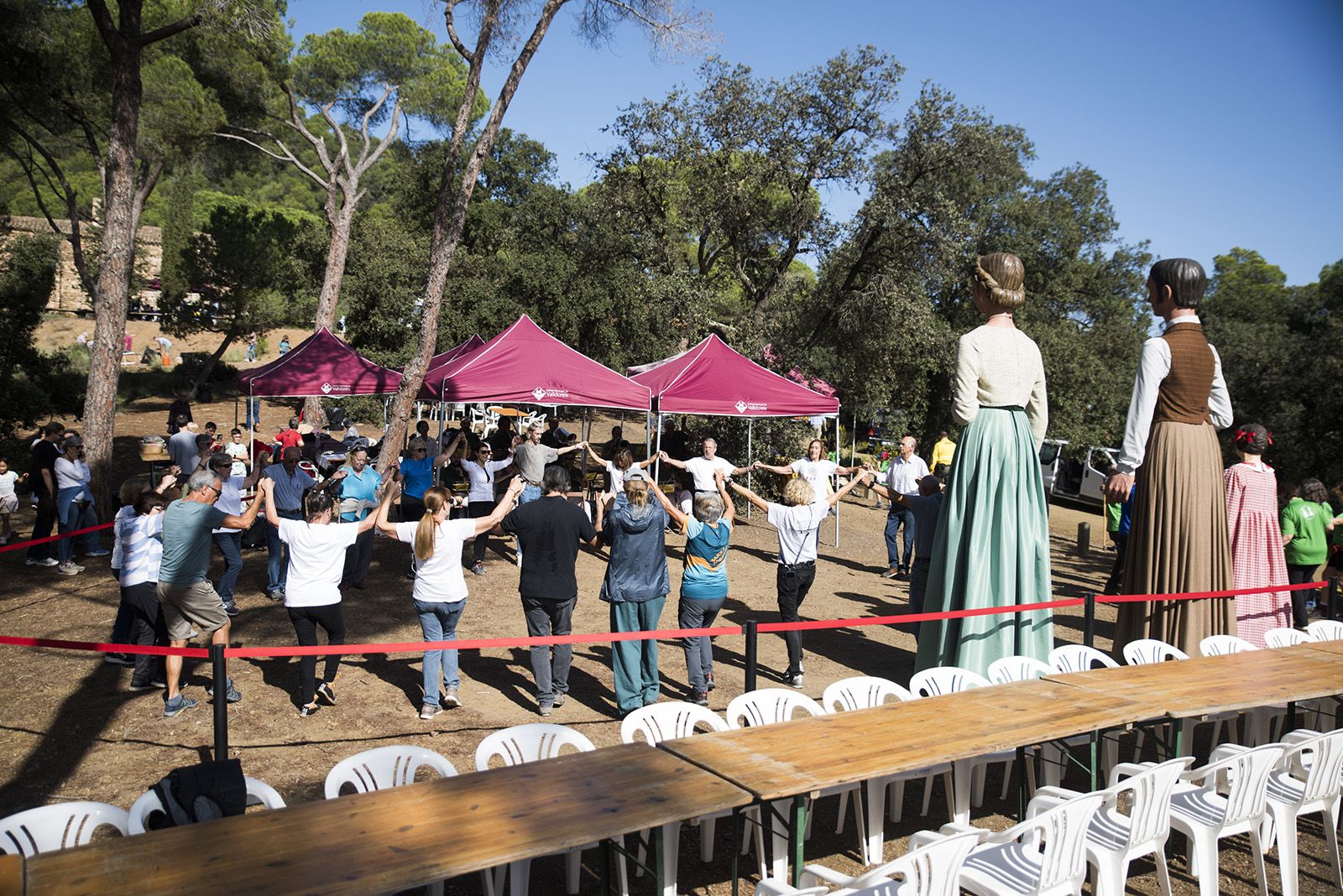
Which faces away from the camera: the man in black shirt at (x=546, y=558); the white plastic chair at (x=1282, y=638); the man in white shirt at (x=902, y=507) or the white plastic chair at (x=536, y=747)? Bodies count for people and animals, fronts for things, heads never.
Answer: the man in black shirt

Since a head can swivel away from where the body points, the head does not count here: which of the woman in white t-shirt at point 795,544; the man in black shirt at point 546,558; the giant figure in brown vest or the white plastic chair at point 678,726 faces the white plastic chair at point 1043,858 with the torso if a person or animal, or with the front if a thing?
the white plastic chair at point 678,726

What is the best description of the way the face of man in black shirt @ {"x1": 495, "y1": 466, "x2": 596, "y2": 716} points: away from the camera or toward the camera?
away from the camera

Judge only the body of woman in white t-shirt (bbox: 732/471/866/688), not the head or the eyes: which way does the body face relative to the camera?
away from the camera

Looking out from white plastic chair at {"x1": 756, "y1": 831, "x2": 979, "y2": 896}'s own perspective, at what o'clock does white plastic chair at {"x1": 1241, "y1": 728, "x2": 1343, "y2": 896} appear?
white plastic chair at {"x1": 1241, "y1": 728, "x2": 1343, "y2": 896} is roughly at 3 o'clock from white plastic chair at {"x1": 756, "y1": 831, "x2": 979, "y2": 896}.

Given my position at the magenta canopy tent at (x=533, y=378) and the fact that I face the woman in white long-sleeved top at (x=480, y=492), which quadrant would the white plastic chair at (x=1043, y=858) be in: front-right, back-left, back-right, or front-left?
front-left

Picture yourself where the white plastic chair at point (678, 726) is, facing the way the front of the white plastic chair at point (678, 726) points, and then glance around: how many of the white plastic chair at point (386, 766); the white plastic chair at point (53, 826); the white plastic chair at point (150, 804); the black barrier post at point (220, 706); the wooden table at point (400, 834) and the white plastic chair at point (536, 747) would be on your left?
0

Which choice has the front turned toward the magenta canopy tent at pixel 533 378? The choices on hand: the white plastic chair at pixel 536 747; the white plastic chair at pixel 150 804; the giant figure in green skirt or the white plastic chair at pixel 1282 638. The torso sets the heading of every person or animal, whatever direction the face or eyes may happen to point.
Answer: the giant figure in green skirt

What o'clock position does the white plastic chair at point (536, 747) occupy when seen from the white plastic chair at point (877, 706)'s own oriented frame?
the white plastic chair at point (536, 747) is roughly at 3 o'clock from the white plastic chair at point (877, 706).

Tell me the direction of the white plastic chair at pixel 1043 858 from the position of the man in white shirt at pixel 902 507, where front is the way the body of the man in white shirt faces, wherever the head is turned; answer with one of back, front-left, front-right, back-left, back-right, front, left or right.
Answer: front-left

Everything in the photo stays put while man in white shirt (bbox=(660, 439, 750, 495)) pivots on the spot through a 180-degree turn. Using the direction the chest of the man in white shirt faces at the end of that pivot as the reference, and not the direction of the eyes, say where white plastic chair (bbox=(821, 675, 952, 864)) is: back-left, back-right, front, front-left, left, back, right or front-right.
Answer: back

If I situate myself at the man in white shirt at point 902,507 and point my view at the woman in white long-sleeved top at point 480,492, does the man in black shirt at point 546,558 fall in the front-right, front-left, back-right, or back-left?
front-left

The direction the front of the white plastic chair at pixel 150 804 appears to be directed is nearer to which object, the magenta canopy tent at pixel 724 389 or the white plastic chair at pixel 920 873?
the white plastic chair

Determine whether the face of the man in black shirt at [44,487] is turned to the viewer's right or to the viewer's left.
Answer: to the viewer's right

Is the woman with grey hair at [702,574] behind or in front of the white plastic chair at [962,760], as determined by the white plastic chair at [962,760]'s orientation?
behind

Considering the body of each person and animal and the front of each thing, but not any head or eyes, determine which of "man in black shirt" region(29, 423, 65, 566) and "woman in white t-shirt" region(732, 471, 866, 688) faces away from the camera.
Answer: the woman in white t-shirt

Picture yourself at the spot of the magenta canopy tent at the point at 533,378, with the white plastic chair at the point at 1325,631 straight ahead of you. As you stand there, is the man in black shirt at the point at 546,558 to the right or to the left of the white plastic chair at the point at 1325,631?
right

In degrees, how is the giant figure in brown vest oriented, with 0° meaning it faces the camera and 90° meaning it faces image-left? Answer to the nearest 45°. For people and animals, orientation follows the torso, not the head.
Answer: approximately 135°

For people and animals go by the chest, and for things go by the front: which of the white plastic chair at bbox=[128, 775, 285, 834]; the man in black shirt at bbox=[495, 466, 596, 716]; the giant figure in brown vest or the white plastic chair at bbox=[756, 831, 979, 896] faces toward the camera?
the white plastic chair at bbox=[128, 775, 285, 834]

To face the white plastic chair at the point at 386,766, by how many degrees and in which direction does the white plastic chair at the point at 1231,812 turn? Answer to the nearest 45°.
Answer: approximately 90° to its left

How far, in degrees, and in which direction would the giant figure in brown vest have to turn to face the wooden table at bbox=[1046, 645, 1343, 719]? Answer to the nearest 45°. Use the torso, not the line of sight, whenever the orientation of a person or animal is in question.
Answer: approximately 135° to its left
